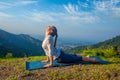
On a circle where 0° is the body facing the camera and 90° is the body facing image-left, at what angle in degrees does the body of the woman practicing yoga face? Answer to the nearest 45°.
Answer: approximately 90°
